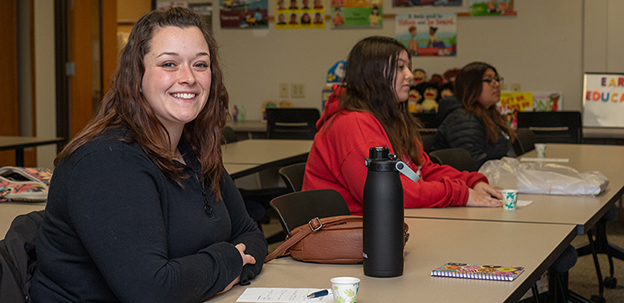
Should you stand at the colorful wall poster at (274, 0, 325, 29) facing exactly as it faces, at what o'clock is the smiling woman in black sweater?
The smiling woman in black sweater is roughly at 12 o'clock from the colorful wall poster.

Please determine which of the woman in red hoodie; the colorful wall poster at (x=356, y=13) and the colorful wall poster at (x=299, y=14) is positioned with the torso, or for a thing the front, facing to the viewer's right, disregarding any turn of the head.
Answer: the woman in red hoodie

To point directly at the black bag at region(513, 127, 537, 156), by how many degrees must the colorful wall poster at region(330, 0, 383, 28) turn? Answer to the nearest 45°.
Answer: approximately 45° to its left

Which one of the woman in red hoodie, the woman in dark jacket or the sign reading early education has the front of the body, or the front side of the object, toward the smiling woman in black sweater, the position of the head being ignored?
the sign reading early education

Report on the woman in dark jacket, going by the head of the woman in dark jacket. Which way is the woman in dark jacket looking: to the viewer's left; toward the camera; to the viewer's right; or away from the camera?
to the viewer's right

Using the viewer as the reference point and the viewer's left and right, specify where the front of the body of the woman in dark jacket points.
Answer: facing to the right of the viewer

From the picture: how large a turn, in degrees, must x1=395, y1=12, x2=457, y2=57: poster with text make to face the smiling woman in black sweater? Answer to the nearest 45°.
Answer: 0° — it already faces them

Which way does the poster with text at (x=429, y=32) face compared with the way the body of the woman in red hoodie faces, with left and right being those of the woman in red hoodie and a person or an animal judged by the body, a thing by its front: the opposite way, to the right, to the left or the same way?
to the right
